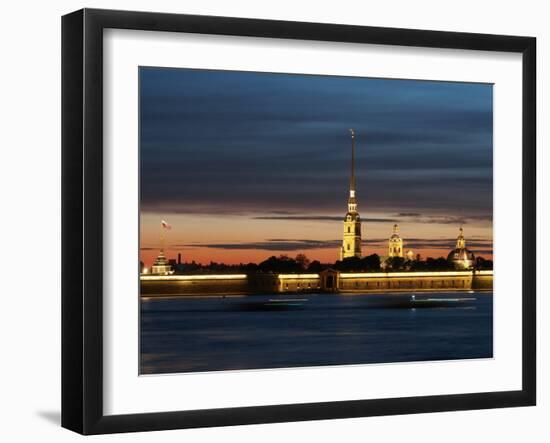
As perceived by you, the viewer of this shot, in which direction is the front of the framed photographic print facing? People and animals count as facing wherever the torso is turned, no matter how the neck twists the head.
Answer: facing the viewer and to the right of the viewer
